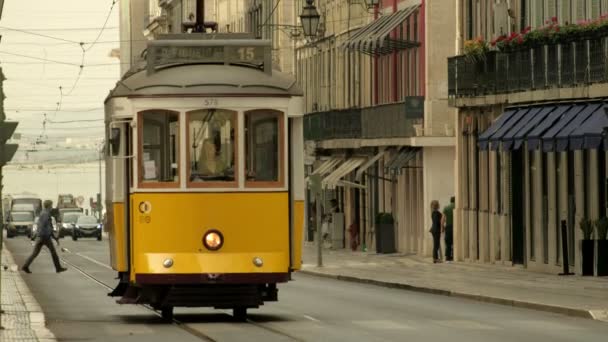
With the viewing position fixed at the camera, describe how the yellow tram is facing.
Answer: facing the viewer

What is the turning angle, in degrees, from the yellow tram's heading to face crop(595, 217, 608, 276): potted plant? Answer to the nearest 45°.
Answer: approximately 135° to its left
